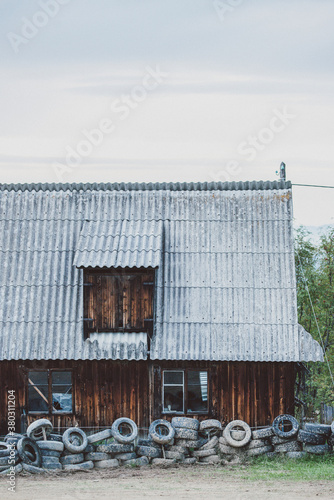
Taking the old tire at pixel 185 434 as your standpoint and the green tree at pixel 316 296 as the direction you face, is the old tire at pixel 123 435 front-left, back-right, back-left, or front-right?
back-left

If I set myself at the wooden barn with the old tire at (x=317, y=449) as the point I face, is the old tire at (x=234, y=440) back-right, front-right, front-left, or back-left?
front-right

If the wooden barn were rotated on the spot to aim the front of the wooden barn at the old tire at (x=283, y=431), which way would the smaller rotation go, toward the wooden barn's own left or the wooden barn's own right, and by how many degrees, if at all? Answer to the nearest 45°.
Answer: approximately 45° to the wooden barn's own left

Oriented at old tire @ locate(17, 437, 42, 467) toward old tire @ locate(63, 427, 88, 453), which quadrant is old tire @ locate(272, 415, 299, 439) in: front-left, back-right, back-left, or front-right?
front-right

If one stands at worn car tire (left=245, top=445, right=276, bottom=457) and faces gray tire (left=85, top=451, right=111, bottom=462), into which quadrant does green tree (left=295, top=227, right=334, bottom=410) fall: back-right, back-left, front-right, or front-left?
back-right

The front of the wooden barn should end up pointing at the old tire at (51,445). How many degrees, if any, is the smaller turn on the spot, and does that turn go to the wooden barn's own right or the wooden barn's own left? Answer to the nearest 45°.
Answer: approximately 45° to the wooden barn's own right

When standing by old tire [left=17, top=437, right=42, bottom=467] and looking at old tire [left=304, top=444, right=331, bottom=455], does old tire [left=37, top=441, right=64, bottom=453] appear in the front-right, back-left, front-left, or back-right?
front-left

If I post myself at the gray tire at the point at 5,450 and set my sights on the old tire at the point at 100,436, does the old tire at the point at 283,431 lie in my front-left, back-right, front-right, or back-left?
front-right

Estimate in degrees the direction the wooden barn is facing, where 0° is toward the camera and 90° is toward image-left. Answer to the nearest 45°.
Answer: approximately 0°
